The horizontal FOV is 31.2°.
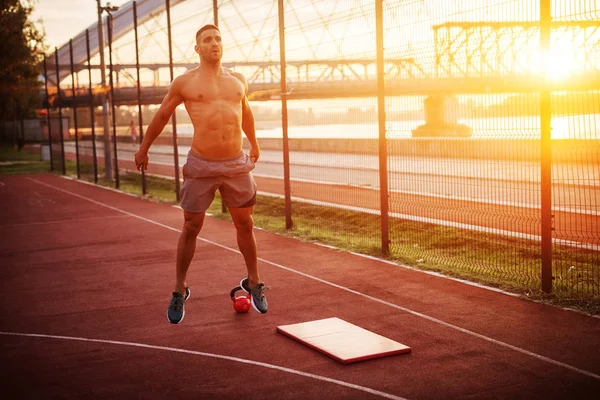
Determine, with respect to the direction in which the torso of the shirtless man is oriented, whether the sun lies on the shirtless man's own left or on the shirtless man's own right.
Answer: on the shirtless man's own left

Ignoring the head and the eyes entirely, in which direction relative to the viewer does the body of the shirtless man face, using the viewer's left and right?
facing the viewer and to the right of the viewer

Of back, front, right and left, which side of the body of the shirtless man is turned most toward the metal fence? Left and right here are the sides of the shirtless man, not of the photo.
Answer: left

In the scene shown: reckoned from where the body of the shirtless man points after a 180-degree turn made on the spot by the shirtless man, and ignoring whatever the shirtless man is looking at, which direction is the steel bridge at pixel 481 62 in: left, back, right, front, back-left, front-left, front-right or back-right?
right
